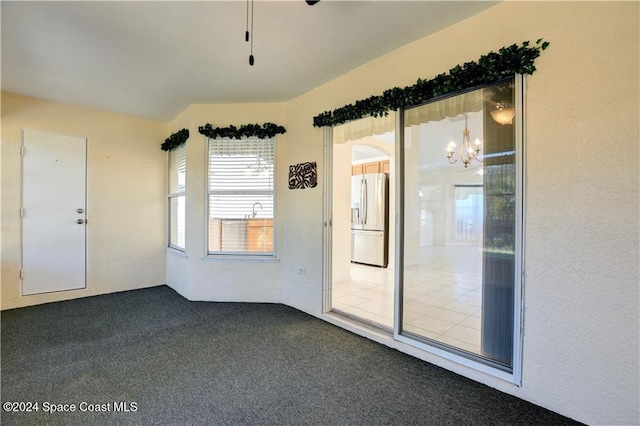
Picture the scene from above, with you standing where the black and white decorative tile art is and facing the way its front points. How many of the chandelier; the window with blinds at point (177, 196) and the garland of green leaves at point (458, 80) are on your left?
2

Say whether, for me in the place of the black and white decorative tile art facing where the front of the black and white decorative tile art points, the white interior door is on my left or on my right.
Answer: on my right

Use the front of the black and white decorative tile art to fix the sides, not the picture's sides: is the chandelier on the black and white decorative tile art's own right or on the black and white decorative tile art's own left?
on the black and white decorative tile art's own left

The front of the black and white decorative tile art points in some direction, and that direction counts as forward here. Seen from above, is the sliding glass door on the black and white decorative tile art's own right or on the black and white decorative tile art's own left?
on the black and white decorative tile art's own left

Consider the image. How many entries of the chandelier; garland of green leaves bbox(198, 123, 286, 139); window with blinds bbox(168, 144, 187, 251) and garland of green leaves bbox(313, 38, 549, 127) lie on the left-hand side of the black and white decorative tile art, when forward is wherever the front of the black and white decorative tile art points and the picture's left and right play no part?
2

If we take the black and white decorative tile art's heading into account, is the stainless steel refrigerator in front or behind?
behind

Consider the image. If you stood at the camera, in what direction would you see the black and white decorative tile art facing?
facing the viewer and to the left of the viewer

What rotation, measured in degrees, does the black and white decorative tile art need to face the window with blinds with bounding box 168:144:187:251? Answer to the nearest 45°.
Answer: approximately 90° to its right

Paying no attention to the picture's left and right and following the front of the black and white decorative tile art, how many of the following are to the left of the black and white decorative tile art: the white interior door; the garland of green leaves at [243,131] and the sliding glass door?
1

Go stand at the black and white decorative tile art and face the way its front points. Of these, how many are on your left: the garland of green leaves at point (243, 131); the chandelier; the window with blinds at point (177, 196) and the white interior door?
1

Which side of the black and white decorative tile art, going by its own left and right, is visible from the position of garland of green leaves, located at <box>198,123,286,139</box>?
right

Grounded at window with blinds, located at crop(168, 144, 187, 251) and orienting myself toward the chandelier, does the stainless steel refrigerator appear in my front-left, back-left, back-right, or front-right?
front-left

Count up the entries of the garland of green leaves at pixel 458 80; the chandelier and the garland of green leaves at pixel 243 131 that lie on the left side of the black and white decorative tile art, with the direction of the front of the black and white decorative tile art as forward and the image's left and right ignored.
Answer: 2

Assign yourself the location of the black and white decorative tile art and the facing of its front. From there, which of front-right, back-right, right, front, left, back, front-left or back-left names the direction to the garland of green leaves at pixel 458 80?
left

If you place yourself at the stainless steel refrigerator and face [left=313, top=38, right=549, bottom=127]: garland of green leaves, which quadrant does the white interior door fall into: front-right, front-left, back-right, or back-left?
front-right
